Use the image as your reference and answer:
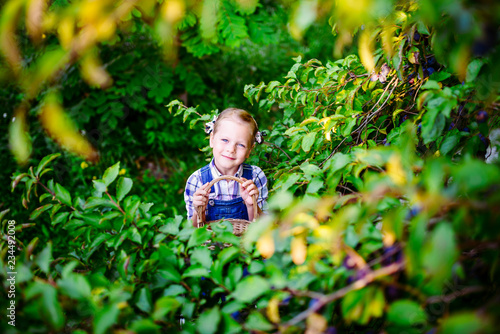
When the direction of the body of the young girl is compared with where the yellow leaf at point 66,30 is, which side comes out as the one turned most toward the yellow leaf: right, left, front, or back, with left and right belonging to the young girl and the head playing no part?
front

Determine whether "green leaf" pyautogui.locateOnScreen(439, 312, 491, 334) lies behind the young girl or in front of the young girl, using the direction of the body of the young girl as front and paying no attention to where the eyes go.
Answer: in front

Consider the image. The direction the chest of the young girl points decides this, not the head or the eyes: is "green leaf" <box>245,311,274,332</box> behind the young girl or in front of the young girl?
in front

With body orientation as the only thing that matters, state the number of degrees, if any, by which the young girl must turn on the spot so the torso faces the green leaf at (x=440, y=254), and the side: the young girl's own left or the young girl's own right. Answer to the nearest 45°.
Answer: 0° — they already face it

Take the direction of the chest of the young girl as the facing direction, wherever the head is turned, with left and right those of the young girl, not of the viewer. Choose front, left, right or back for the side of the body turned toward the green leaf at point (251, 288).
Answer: front

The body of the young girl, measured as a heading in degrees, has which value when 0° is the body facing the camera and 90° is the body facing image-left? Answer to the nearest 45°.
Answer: approximately 0°

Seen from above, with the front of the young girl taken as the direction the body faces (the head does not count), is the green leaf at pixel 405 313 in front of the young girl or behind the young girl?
in front
